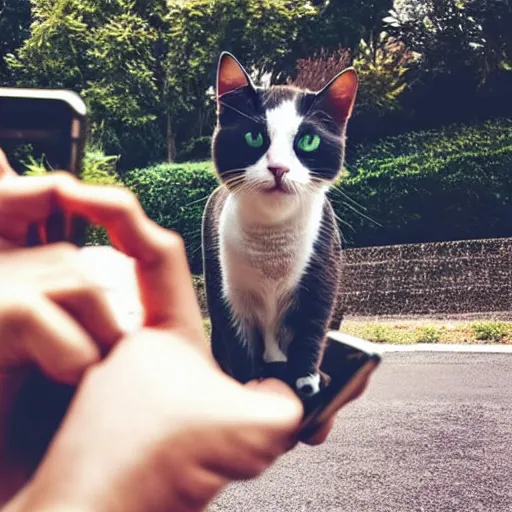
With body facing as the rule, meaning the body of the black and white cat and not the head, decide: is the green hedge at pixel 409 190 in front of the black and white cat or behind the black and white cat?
behind

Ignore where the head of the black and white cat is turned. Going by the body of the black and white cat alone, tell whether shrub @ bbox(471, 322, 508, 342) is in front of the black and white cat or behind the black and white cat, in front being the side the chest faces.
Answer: behind

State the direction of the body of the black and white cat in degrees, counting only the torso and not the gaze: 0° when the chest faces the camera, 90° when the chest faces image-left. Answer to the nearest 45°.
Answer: approximately 0°
